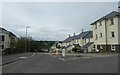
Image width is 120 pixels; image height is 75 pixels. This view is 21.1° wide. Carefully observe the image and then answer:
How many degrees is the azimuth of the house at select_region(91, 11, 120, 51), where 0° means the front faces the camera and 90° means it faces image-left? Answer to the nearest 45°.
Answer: approximately 45°
